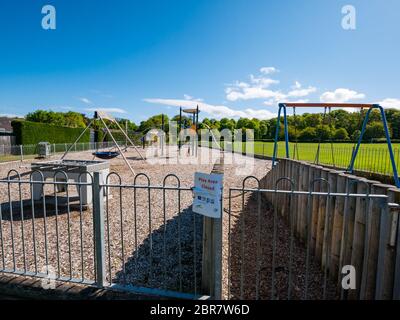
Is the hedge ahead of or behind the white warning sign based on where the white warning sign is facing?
behind

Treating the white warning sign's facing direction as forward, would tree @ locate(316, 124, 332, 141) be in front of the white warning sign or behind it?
behind

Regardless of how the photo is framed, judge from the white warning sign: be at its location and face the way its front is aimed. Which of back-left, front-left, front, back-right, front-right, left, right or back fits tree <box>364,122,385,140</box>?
back-left

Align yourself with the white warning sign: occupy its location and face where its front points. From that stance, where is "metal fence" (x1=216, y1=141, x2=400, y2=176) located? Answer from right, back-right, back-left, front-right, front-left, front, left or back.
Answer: back-left

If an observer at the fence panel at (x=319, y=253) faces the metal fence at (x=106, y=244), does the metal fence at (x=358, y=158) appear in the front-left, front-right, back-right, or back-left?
back-right

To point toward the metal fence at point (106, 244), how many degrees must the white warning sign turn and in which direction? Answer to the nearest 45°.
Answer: approximately 135° to its right

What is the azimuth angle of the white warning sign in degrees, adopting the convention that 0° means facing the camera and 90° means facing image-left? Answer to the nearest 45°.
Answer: approximately 0°

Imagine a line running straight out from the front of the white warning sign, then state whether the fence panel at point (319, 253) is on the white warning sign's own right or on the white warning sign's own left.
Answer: on the white warning sign's own left
